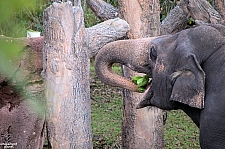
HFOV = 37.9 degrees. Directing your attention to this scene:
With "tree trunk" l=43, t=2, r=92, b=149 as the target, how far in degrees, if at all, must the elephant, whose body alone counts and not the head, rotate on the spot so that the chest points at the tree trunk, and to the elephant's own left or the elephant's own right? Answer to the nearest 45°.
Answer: approximately 45° to the elephant's own right

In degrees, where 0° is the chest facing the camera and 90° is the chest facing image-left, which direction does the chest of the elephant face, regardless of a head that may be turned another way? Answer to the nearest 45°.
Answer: approximately 90°

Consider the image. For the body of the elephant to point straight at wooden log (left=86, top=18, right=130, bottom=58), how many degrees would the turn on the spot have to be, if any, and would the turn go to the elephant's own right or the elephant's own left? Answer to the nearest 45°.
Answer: approximately 45° to the elephant's own right

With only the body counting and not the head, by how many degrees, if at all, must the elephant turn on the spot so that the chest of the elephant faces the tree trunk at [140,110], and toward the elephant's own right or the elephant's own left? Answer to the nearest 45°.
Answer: approximately 90° to the elephant's own right
